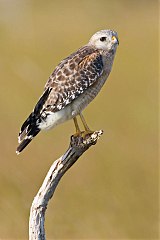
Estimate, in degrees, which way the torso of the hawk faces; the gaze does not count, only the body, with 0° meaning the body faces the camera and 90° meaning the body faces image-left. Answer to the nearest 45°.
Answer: approximately 270°
